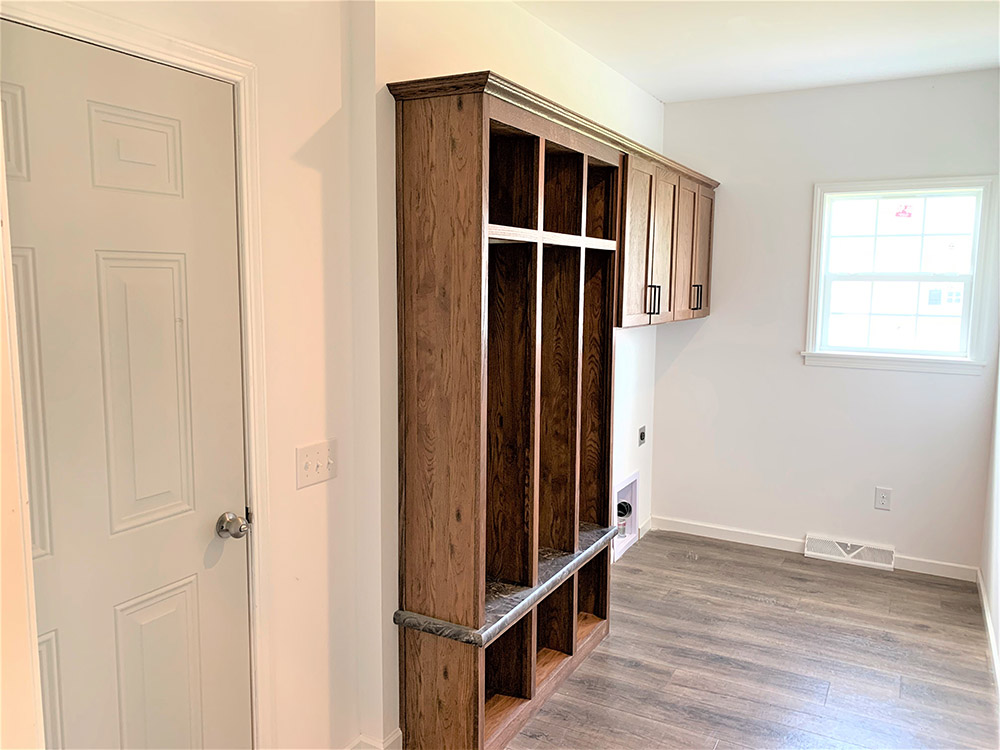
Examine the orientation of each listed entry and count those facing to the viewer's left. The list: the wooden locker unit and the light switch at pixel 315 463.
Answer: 0

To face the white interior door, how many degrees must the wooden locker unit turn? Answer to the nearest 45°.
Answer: approximately 90° to its right

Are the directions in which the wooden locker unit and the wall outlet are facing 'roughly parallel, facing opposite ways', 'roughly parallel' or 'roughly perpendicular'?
roughly perpendicular

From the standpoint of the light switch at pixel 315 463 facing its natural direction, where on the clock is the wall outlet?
The wall outlet is roughly at 10 o'clock from the light switch.

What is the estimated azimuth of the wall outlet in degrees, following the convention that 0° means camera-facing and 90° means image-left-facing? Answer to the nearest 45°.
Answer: approximately 0°

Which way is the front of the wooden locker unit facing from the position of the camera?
facing the viewer and to the right of the viewer

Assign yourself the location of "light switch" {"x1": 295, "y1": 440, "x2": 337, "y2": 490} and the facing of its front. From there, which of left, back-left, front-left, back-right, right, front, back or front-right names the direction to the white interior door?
right

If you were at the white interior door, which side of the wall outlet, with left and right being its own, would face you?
front

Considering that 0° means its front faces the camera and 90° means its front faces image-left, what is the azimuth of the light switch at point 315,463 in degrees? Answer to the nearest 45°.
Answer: approximately 315°

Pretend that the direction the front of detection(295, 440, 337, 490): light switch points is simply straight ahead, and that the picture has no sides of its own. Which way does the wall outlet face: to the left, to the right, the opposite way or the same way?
to the right

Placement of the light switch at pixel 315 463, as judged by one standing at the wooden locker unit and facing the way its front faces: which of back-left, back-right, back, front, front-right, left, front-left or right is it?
right
